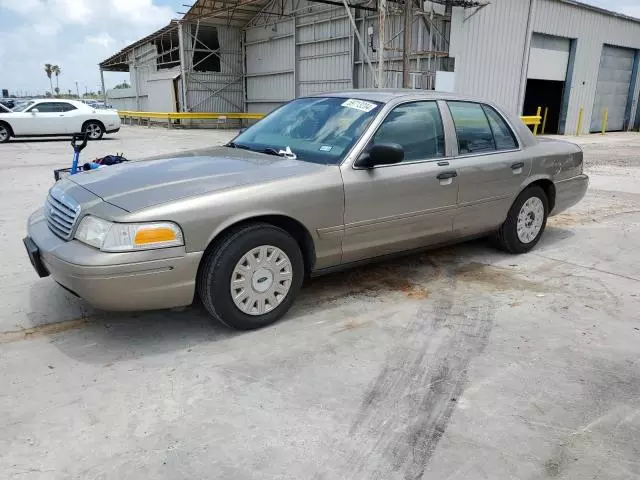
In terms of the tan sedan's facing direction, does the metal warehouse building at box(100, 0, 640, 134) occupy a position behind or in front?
behind

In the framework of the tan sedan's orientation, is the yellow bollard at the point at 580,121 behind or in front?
behind

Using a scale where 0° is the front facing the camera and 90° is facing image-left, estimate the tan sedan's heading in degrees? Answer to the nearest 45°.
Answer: approximately 45°

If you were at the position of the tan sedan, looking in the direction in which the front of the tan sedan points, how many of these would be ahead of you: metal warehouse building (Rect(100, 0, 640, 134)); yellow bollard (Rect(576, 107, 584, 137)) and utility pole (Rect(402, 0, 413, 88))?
0

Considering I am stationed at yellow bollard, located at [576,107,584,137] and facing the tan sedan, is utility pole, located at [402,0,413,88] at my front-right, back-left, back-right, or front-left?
front-right

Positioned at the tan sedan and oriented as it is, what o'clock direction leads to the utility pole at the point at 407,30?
The utility pole is roughly at 5 o'clock from the tan sedan.
